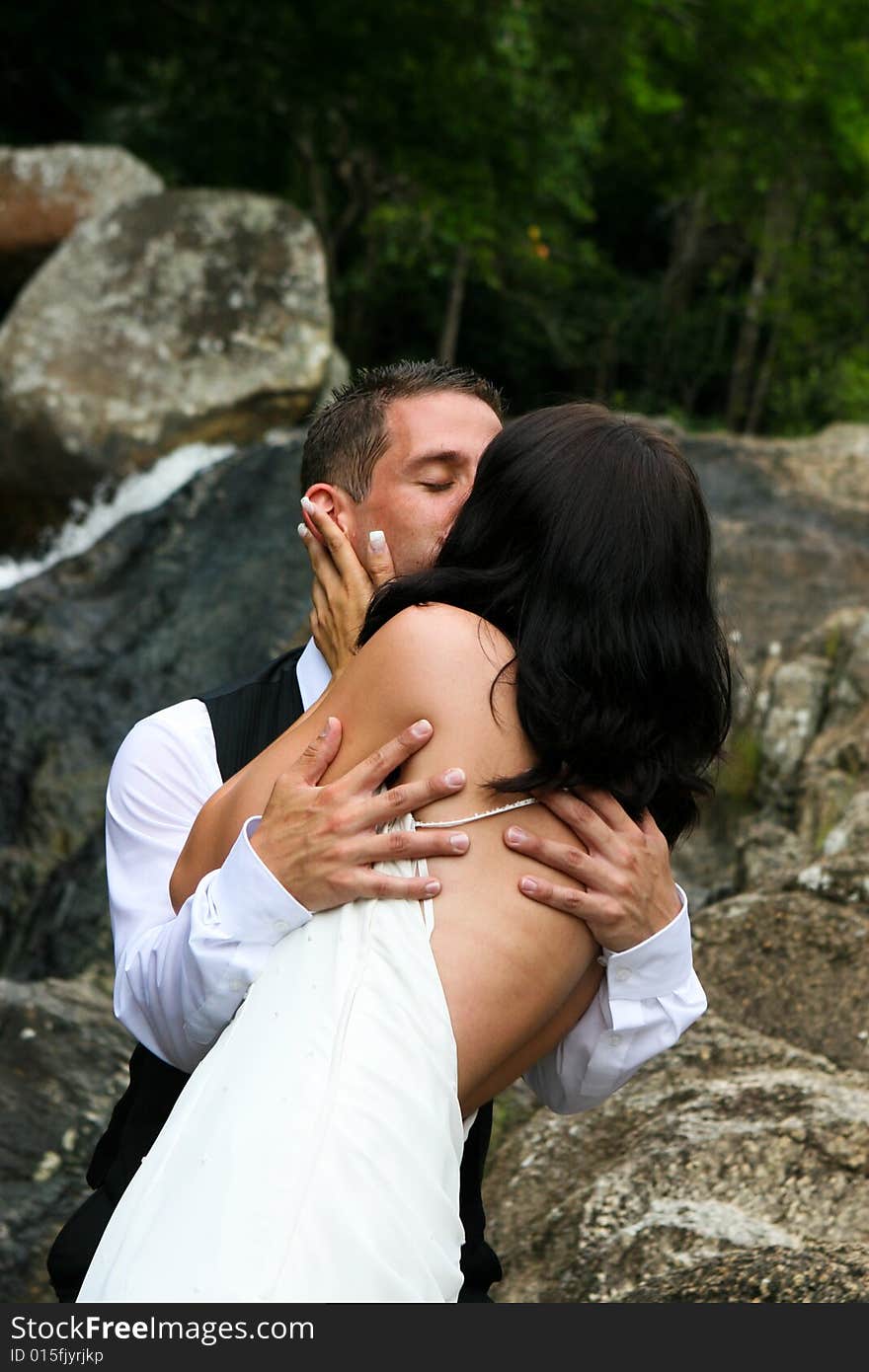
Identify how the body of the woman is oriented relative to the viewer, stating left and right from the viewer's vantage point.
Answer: facing away from the viewer and to the left of the viewer

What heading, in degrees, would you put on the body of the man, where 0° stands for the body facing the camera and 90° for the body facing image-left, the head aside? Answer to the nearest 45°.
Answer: approximately 315°

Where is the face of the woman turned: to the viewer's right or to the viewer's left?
to the viewer's left

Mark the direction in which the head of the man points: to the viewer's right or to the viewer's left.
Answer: to the viewer's right

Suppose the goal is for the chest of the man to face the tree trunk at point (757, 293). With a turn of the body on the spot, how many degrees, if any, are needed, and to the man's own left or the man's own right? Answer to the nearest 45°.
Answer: approximately 135° to the man's own left

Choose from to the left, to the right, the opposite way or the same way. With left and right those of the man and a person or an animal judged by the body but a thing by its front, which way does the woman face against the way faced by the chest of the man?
the opposite way

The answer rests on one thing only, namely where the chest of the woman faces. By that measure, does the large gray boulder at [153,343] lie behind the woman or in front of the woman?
in front
